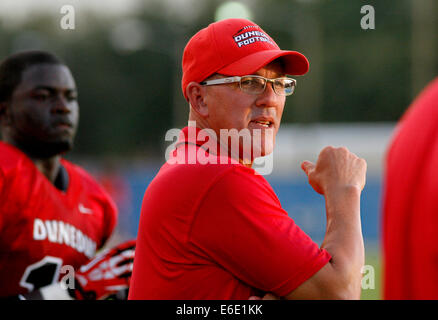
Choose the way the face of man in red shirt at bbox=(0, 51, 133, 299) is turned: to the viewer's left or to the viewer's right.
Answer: to the viewer's right

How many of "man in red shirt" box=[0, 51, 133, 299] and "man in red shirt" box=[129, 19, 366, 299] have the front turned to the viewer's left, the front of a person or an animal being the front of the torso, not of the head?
0

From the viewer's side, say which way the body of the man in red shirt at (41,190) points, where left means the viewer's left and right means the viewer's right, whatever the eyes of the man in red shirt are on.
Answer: facing the viewer and to the right of the viewer

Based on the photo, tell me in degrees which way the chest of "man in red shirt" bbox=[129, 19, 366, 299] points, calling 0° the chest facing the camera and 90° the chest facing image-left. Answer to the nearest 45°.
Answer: approximately 270°

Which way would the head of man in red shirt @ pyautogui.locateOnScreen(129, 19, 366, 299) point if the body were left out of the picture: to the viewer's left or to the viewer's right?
to the viewer's right

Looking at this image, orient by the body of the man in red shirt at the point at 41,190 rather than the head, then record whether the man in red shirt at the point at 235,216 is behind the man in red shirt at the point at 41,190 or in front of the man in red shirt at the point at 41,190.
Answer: in front
